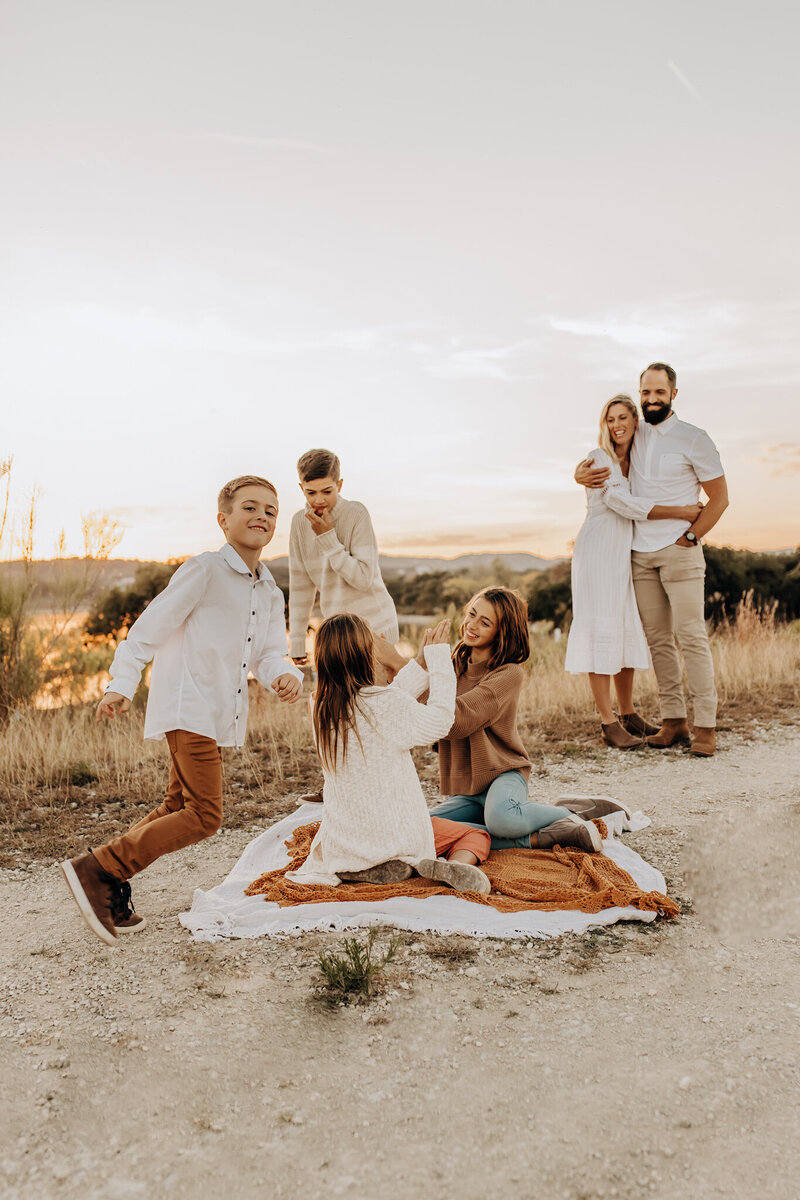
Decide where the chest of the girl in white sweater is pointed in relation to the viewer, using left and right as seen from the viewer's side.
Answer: facing away from the viewer and to the right of the viewer

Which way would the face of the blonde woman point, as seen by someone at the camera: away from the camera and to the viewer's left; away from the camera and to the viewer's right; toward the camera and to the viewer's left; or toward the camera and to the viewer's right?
toward the camera and to the viewer's right

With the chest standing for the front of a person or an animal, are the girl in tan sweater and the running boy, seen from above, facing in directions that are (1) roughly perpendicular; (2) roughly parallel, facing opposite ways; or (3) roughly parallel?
roughly perpendicular

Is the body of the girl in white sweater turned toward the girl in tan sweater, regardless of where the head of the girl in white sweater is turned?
yes

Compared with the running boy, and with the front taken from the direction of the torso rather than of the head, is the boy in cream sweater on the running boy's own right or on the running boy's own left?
on the running boy's own left

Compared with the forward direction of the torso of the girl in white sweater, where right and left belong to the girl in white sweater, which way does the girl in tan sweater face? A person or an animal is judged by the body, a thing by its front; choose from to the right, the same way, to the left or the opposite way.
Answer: the opposite way

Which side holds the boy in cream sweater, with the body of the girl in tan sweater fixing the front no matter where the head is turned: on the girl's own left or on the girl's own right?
on the girl's own right

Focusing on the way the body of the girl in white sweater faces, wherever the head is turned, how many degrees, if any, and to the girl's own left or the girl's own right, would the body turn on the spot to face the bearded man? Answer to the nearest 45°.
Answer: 0° — they already face them
